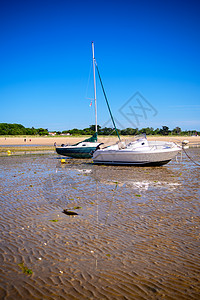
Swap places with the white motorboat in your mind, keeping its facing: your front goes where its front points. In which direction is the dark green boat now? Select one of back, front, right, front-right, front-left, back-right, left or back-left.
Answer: back-left

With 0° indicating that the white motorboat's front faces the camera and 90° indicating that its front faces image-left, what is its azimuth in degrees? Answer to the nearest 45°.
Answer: approximately 270°
